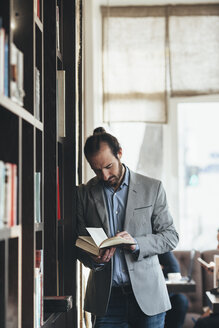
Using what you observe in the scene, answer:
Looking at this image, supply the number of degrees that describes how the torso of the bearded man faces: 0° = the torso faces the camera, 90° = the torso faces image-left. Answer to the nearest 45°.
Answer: approximately 0°

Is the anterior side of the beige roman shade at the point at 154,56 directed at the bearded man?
yes

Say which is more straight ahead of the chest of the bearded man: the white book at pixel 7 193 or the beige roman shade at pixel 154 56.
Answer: the white book

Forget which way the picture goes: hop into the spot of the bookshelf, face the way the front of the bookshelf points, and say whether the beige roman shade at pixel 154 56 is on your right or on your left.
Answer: on your left

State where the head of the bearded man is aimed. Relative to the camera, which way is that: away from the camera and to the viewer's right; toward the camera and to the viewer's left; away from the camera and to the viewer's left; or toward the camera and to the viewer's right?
toward the camera and to the viewer's left

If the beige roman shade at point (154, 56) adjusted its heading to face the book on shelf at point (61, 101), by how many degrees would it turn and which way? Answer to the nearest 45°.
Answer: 0° — it already faces it

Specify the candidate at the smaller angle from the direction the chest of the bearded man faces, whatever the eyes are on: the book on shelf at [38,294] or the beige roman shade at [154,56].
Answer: the book on shelf

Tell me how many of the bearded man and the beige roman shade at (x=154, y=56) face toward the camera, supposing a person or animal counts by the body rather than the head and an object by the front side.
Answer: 2

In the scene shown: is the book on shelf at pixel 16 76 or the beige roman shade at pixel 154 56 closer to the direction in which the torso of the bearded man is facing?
the book on shelf
